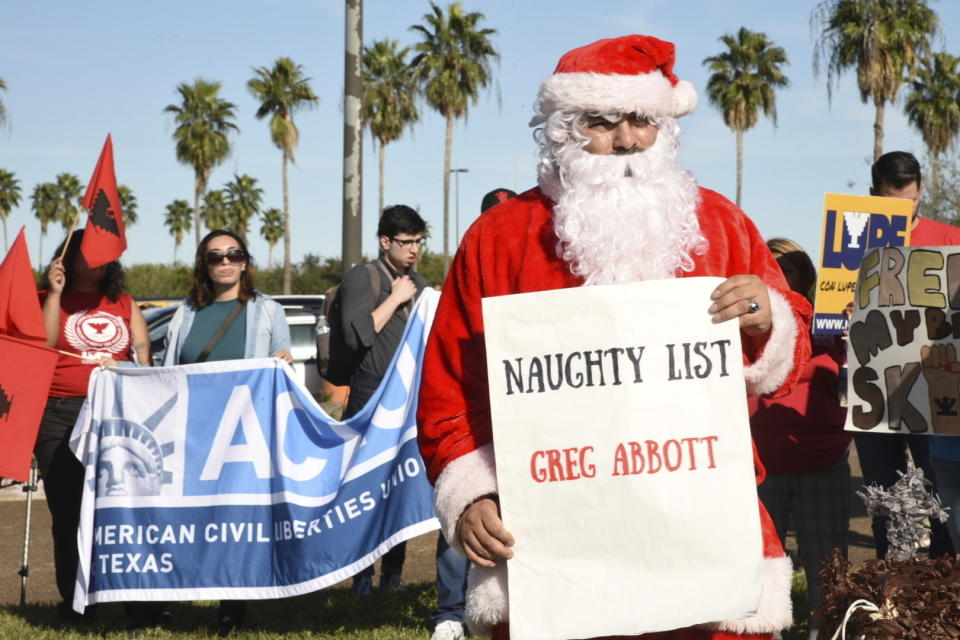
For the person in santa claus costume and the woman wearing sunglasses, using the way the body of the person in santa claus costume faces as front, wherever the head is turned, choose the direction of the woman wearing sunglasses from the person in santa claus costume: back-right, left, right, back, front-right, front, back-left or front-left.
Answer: back-right

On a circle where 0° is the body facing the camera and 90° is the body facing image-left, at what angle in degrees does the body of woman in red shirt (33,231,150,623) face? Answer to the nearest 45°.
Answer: approximately 0°

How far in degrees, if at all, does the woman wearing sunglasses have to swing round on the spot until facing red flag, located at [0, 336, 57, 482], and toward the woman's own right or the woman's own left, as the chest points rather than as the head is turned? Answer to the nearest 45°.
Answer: approximately 90° to the woman's own right

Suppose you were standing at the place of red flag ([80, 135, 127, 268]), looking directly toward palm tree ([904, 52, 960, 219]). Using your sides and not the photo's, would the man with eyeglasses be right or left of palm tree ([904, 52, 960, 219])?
right

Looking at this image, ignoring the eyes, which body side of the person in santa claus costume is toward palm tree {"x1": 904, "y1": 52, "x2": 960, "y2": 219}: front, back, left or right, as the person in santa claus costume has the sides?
back

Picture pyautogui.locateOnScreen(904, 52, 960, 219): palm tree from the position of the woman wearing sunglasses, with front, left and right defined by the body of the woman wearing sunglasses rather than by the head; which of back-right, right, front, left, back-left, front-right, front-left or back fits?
back-left

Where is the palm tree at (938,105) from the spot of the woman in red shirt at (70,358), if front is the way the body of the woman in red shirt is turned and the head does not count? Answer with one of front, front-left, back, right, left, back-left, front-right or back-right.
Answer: back-left

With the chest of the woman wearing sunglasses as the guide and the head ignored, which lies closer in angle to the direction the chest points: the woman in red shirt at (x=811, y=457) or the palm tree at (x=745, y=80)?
the woman in red shirt

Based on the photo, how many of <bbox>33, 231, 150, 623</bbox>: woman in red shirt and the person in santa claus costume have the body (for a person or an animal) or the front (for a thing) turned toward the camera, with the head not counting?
2
